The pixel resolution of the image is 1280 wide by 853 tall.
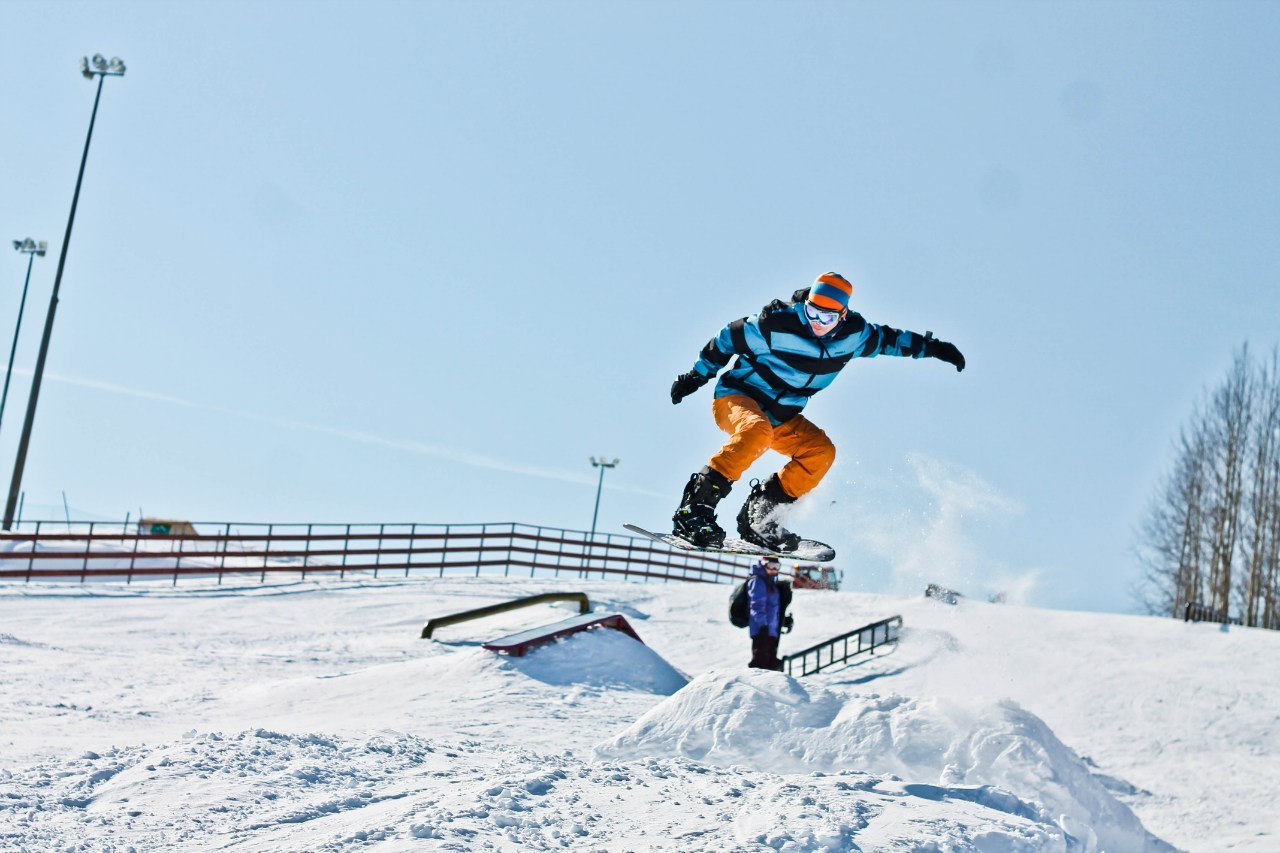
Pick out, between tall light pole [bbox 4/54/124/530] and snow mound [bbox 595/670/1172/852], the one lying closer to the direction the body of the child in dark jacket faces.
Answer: the snow mound

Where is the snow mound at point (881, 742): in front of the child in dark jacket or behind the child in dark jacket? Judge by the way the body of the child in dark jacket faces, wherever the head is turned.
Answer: in front

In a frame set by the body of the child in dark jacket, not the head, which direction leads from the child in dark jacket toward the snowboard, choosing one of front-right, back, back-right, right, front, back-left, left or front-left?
front-right

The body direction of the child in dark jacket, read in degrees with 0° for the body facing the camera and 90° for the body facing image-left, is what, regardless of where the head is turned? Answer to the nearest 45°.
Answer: approximately 315°

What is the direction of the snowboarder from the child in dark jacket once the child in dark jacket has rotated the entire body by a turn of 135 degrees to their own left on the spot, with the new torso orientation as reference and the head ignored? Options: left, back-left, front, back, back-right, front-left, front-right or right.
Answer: back

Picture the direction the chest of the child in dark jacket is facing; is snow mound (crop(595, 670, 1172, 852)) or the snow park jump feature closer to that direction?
the snow mound

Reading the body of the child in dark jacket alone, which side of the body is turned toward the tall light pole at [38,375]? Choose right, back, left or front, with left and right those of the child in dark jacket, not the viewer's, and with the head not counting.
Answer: back
